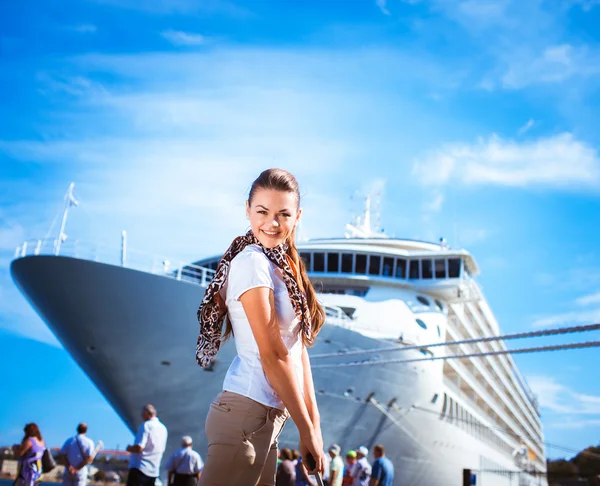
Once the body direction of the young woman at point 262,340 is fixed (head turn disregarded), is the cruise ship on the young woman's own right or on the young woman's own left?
on the young woman's own left

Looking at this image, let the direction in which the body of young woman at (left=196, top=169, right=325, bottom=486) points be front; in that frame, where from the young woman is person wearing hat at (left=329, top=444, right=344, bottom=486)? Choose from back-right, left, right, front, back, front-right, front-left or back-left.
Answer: left

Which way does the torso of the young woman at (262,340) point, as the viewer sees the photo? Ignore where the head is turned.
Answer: to the viewer's right

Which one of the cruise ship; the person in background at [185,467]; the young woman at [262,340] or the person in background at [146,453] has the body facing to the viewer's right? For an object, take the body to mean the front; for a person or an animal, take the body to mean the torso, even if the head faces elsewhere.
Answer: the young woman

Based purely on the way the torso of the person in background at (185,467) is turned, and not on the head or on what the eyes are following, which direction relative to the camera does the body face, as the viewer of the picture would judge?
away from the camera

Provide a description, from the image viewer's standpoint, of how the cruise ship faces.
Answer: facing the viewer and to the left of the viewer

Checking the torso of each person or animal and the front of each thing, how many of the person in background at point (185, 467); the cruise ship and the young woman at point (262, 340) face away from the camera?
1

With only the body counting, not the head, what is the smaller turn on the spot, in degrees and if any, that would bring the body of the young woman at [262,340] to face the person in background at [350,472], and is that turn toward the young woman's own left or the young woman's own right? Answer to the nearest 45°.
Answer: approximately 90° to the young woman's own left

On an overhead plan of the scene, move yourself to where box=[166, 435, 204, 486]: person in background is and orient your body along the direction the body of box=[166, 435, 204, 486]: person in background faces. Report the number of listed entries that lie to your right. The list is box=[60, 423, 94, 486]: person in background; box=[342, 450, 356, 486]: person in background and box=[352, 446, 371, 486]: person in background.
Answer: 2

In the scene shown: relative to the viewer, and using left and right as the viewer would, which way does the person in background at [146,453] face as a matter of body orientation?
facing away from the viewer and to the left of the viewer

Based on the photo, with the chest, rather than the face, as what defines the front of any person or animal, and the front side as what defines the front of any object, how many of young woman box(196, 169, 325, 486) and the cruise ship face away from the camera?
0

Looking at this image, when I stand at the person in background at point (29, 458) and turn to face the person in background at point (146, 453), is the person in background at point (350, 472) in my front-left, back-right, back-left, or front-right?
front-left

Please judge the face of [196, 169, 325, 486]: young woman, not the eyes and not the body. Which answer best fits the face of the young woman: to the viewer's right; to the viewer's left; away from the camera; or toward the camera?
toward the camera

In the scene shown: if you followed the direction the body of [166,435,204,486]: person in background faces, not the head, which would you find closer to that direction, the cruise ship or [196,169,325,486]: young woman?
the cruise ship

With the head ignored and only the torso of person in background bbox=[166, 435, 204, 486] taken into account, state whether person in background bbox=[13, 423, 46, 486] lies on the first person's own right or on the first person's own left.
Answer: on the first person's own left
